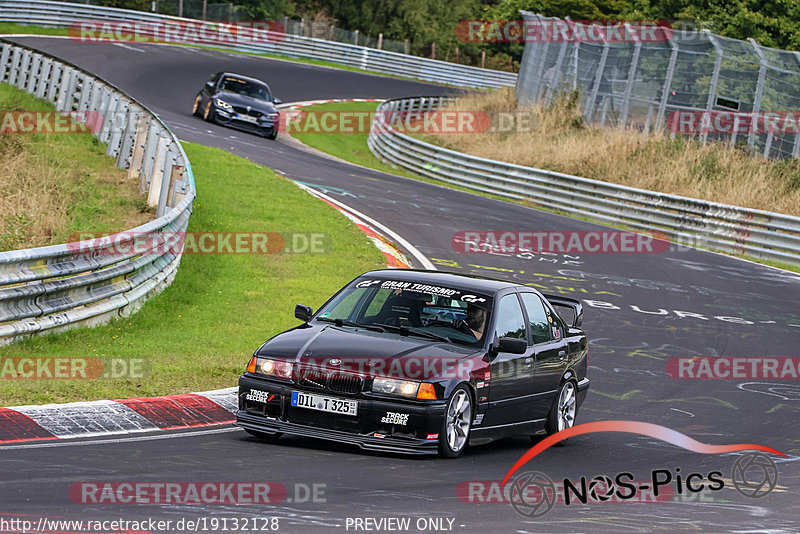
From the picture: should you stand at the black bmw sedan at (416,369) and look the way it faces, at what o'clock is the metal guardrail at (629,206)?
The metal guardrail is roughly at 5 o'clock from the black bmw sedan.

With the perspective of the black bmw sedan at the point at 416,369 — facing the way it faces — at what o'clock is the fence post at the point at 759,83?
The fence post is roughly at 5 o'clock from the black bmw sedan.

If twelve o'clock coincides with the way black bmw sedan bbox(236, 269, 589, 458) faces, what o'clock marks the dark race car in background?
The dark race car in background is roughly at 4 o'clock from the black bmw sedan.

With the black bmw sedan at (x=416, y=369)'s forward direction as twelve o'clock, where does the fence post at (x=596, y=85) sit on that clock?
The fence post is roughly at 5 o'clock from the black bmw sedan.

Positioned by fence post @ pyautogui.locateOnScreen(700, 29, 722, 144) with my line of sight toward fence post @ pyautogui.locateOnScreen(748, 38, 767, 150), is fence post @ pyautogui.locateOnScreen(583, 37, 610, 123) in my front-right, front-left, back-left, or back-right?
back-left

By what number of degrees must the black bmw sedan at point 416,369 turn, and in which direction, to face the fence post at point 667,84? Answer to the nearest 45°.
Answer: approximately 135° to its right

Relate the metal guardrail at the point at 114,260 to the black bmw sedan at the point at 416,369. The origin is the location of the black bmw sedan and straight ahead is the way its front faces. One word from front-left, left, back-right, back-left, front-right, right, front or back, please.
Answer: right

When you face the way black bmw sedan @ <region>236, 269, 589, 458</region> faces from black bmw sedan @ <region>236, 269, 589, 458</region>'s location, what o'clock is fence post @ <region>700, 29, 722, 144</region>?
The fence post is roughly at 5 o'clock from the black bmw sedan.

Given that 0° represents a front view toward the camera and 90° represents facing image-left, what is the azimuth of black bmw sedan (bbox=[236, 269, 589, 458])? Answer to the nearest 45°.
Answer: approximately 45°

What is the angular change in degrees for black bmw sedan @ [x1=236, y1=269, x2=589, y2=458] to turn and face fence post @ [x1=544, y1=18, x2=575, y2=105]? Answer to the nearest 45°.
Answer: approximately 135° to its right
